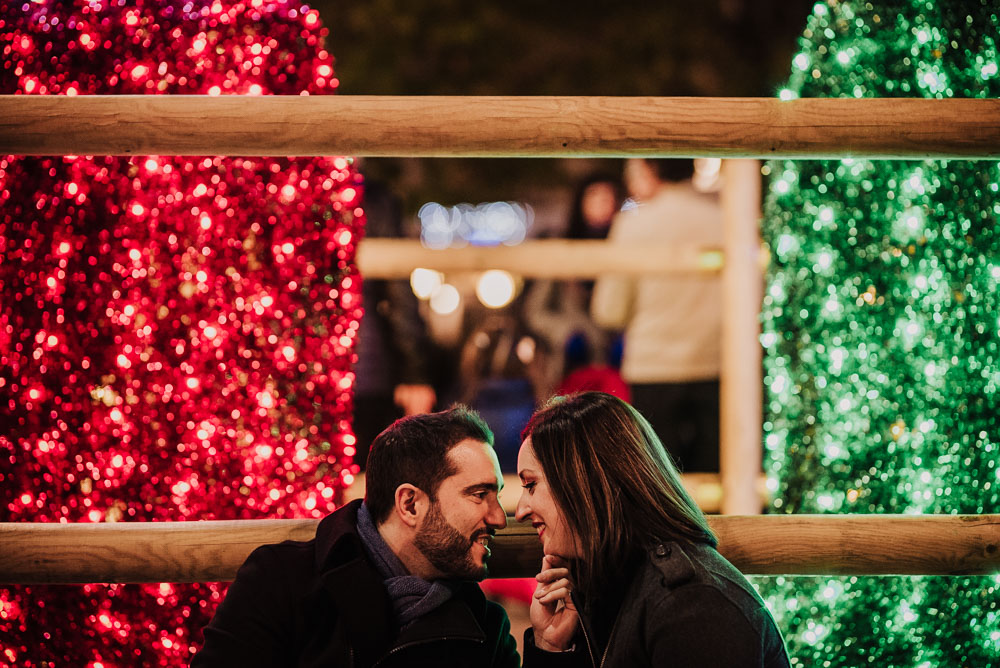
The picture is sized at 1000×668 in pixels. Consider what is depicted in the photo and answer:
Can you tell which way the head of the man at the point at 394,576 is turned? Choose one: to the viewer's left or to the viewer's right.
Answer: to the viewer's right

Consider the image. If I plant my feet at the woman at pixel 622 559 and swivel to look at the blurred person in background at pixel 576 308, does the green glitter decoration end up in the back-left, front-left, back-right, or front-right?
front-right

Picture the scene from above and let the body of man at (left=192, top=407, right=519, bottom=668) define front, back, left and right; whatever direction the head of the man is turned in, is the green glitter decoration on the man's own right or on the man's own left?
on the man's own left

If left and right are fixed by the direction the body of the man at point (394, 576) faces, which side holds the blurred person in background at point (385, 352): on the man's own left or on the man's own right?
on the man's own left

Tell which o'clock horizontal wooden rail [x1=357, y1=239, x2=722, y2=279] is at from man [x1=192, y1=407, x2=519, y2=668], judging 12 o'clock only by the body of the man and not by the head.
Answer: The horizontal wooden rail is roughly at 8 o'clock from the man.

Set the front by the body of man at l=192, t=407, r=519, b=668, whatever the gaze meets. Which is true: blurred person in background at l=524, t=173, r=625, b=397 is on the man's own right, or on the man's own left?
on the man's own left

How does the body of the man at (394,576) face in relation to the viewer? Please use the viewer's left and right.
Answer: facing the viewer and to the right of the viewer

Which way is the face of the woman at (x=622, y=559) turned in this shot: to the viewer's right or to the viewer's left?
to the viewer's left

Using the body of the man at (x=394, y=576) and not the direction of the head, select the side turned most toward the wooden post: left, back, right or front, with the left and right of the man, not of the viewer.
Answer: left
